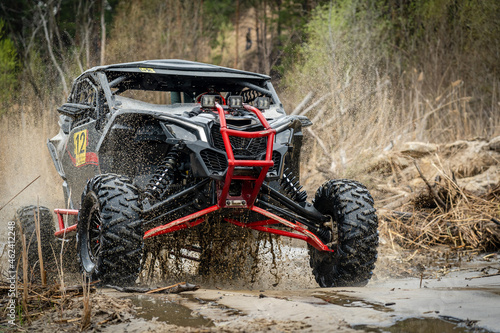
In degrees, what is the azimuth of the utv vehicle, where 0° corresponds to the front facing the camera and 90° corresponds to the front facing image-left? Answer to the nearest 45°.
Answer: approximately 315°

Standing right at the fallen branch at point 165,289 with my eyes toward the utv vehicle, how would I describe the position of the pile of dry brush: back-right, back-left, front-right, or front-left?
front-right

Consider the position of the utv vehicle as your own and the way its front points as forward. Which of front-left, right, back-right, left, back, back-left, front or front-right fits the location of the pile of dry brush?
left

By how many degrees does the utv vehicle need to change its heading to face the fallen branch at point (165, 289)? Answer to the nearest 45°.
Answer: approximately 45° to its right
